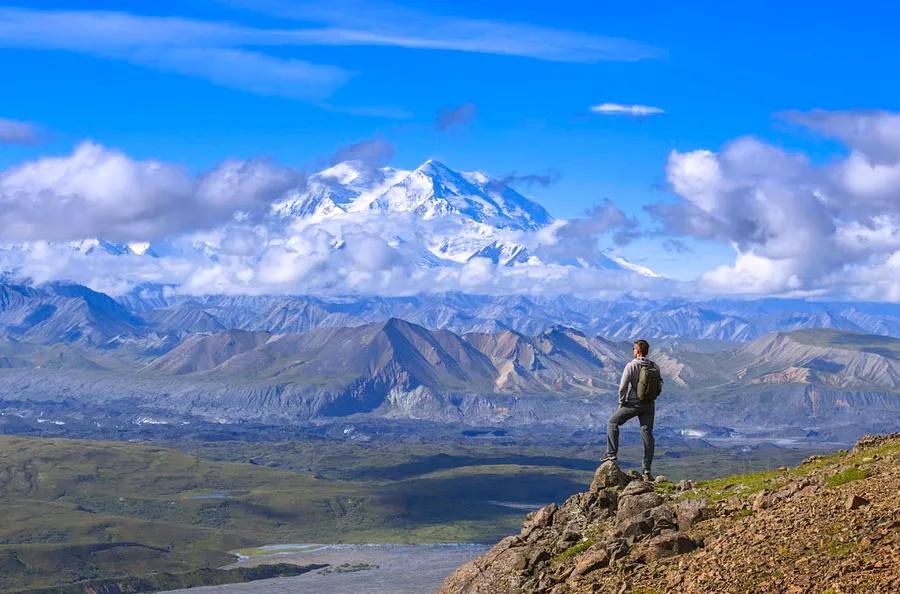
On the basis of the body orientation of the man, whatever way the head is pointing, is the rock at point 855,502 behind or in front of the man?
behind

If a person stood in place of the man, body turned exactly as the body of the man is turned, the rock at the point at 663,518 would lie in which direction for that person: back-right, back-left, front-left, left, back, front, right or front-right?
back-left

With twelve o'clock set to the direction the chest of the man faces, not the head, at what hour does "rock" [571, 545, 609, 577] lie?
The rock is roughly at 8 o'clock from the man.

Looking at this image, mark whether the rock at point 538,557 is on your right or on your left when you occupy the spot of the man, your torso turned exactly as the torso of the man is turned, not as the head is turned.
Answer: on your left

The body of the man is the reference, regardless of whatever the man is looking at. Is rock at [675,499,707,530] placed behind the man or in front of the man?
behind

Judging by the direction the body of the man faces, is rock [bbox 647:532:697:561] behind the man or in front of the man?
behind

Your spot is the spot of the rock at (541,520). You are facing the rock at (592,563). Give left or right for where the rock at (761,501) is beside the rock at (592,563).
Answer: left

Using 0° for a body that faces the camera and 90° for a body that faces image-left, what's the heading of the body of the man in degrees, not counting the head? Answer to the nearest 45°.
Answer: approximately 135°

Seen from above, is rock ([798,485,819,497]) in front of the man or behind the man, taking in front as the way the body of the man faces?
behind
